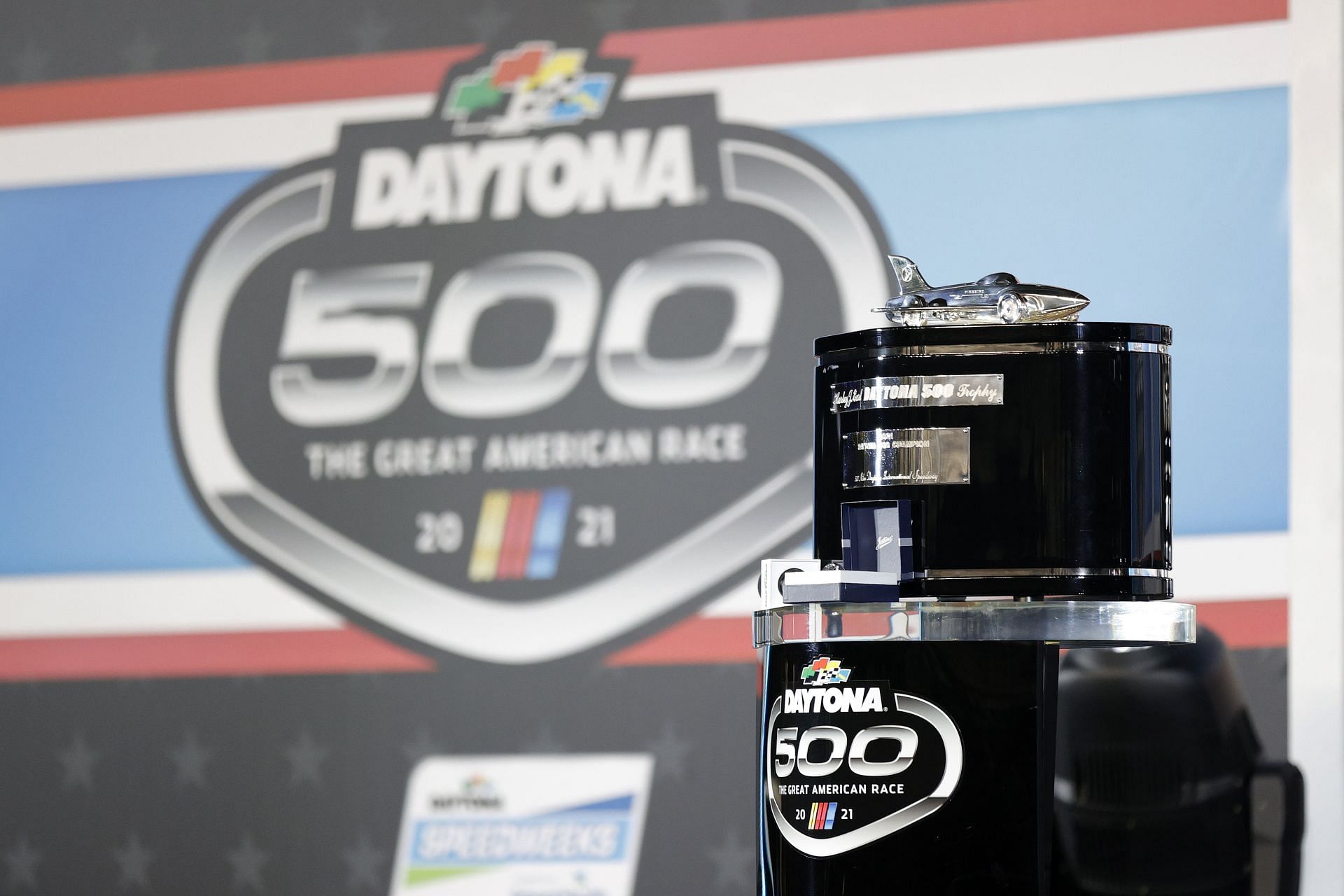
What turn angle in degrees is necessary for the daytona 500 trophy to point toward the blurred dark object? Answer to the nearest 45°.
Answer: approximately 180°

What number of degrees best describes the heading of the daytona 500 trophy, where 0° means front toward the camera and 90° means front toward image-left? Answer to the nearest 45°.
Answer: approximately 45°
